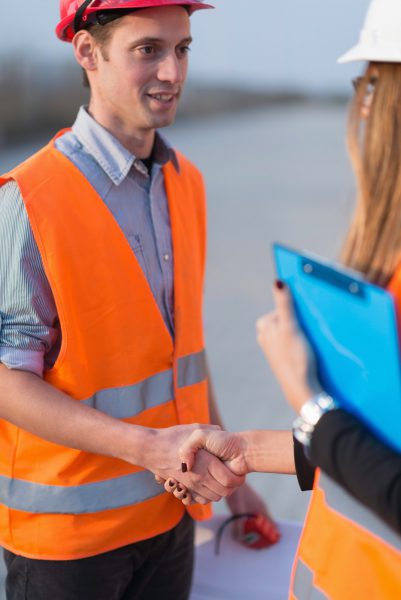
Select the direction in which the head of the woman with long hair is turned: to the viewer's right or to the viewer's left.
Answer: to the viewer's left

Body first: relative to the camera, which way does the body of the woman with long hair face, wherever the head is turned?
to the viewer's left
